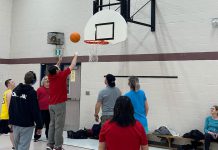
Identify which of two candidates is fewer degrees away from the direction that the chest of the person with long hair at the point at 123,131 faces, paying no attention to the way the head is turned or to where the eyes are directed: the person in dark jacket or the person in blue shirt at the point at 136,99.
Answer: the person in blue shirt

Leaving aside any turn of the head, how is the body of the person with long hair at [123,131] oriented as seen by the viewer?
away from the camera

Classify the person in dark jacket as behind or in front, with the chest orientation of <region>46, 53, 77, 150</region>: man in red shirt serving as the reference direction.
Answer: behind

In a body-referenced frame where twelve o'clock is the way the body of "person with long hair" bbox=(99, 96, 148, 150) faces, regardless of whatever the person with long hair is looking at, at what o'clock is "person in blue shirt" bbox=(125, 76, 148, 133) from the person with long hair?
The person in blue shirt is roughly at 12 o'clock from the person with long hair.

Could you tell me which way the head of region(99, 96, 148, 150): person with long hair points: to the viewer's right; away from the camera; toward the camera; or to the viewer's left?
away from the camera

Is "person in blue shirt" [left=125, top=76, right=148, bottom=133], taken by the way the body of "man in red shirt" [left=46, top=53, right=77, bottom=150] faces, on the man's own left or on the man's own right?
on the man's own right

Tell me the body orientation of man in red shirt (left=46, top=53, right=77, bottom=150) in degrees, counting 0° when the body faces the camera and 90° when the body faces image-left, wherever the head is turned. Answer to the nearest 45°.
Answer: approximately 225°

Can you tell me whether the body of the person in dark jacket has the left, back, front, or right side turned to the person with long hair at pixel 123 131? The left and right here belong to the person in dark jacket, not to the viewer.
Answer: right
